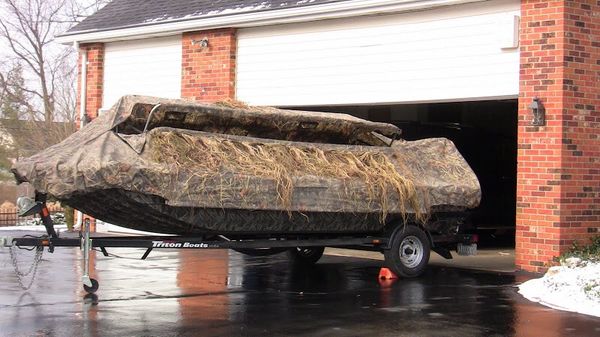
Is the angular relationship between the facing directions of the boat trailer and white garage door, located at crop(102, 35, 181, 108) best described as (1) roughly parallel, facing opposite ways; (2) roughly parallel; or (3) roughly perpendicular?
roughly perpendicular

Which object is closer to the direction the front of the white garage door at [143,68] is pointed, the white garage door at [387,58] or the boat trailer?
the boat trailer

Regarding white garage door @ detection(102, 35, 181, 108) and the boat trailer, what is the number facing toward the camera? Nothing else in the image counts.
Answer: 1

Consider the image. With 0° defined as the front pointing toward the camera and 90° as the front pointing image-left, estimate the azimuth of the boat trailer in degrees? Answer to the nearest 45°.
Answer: approximately 90°

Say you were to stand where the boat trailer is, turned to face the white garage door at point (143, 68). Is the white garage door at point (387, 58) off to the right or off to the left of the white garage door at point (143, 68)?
right

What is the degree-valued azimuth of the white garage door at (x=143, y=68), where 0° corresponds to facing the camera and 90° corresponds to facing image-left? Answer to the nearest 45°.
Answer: approximately 0°

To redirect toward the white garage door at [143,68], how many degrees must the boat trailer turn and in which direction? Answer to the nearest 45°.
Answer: approximately 90° to its right

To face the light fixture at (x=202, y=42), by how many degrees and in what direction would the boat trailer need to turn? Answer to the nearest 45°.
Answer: approximately 90° to its right
